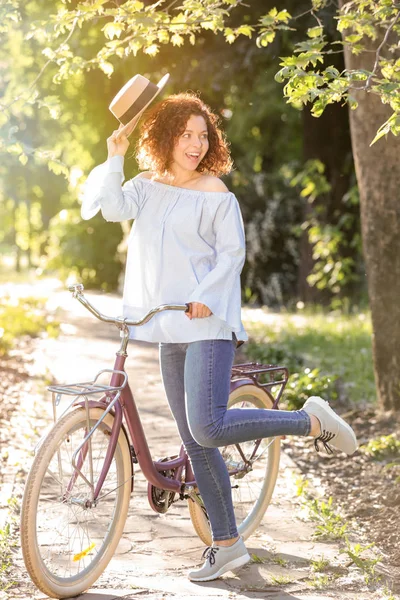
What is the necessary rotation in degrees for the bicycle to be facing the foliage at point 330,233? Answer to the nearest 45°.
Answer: approximately 135° to its right

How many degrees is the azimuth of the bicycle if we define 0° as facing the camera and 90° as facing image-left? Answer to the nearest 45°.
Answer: approximately 45°

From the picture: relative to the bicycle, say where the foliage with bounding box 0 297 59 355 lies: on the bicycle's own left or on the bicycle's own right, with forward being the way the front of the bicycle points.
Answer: on the bicycle's own right

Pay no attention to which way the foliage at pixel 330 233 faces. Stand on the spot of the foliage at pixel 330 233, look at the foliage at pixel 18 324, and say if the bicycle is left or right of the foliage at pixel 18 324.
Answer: left

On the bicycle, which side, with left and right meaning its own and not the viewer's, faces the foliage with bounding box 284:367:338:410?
back

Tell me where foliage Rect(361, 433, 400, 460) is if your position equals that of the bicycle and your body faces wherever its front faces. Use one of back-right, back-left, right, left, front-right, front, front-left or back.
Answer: back

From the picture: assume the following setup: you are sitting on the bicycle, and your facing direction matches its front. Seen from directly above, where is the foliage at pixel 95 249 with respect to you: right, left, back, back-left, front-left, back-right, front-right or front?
back-right

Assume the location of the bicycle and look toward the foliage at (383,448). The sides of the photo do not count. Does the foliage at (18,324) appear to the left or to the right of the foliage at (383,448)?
left
